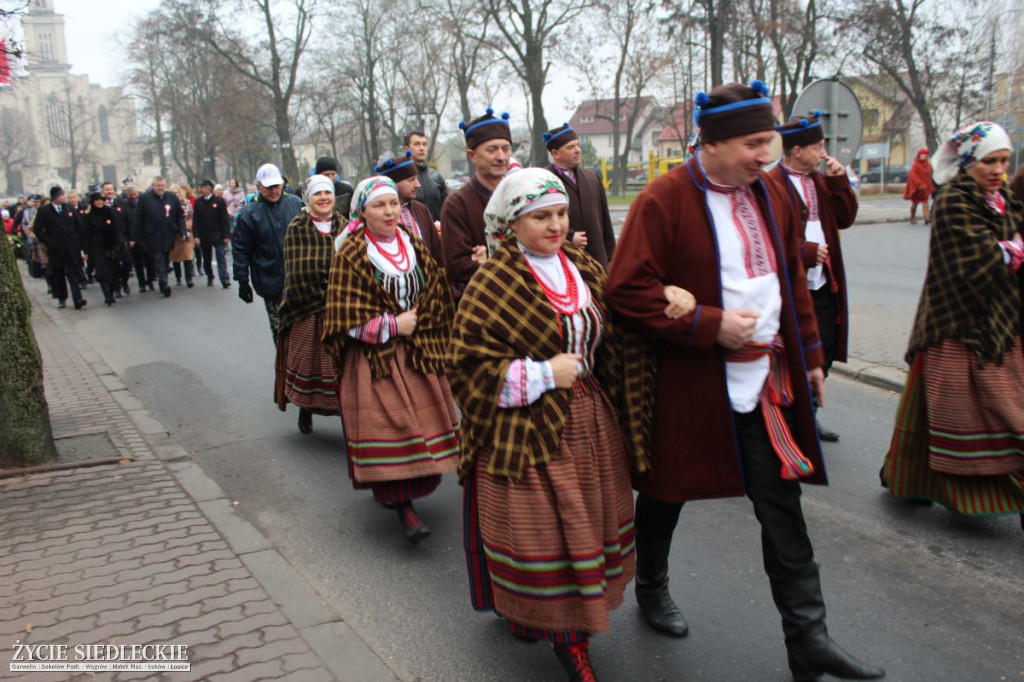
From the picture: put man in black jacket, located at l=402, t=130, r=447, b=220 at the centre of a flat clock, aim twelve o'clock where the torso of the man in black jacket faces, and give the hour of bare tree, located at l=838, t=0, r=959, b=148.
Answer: The bare tree is roughly at 7 o'clock from the man in black jacket.

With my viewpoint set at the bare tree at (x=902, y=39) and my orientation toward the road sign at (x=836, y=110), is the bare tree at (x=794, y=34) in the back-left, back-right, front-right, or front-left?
front-right

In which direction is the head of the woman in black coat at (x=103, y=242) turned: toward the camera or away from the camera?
toward the camera

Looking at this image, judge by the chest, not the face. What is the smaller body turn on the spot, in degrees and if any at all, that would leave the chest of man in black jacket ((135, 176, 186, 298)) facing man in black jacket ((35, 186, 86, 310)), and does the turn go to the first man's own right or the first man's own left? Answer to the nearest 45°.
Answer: approximately 45° to the first man's own right

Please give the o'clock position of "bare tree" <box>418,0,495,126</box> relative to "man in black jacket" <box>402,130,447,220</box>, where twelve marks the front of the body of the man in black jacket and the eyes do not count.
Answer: The bare tree is roughly at 6 o'clock from the man in black jacket.

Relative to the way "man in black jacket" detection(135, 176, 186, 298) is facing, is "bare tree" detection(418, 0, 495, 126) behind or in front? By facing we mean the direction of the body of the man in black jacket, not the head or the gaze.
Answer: behind

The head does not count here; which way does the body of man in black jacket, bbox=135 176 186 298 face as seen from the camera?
toward the camera

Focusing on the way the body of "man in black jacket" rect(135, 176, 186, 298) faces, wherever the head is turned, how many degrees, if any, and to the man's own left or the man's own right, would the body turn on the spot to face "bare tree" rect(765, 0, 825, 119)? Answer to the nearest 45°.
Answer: approximately 135° to the man's own left

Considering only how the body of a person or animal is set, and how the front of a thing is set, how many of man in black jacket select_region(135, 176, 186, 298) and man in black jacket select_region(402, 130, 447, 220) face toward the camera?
2

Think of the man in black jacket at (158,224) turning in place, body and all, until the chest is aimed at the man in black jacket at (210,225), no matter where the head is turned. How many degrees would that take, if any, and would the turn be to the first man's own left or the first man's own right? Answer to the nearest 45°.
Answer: approximately 135° to the first man's own left

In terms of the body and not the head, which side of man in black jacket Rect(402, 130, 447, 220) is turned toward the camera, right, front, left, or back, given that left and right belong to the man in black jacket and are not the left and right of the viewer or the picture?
front
